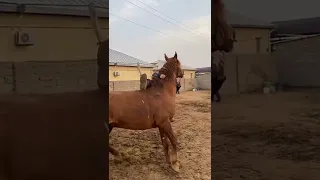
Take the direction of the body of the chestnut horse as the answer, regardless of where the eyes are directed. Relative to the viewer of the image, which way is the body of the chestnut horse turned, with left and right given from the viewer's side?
facing to the right of the viewer
